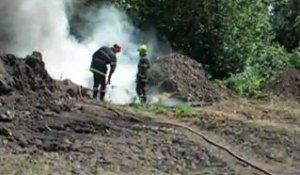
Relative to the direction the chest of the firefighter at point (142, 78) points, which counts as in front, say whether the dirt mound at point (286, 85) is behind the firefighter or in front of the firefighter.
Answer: behind

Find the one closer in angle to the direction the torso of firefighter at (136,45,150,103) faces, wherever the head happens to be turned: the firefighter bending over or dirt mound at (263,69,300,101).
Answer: the firefighter bending over

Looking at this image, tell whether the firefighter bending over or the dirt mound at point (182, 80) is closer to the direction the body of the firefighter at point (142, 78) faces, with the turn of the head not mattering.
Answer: the firefighter bending over

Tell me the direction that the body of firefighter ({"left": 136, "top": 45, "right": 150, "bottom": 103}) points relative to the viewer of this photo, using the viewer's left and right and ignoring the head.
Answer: facing to the left of the viewer

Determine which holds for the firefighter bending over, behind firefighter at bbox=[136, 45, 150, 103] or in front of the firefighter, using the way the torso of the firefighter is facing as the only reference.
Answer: in front

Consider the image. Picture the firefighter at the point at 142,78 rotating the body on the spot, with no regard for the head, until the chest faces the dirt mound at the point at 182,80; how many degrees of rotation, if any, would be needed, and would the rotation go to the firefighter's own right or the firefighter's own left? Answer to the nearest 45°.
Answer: approximately 135° to the firefighter's own right
